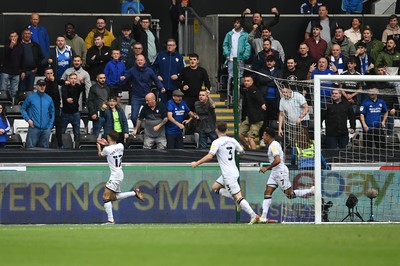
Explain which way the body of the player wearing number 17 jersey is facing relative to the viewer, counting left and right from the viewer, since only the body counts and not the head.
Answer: facing away from the viewer and to the left of the viewer

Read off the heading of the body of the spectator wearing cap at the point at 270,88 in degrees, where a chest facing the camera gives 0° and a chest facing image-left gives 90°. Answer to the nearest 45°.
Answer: approximately 0°

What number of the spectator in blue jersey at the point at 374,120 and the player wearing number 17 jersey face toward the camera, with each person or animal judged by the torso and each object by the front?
1

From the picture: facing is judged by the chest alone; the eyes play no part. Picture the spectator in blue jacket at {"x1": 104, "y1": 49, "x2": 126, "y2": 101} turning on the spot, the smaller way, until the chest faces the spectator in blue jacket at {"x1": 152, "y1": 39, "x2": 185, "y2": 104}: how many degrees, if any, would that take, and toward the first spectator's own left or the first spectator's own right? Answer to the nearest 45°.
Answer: approximately 90° to the first spectator's own left

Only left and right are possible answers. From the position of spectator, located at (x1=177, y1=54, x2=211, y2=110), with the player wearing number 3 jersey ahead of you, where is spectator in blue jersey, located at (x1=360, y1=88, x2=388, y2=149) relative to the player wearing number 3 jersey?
left

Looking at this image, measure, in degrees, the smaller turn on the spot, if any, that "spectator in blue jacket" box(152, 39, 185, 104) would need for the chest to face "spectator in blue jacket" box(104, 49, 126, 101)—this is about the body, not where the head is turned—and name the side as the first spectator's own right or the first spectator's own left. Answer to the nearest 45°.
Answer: approximately 90° to the first spectator's own right
